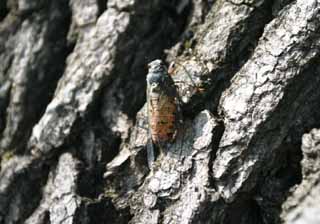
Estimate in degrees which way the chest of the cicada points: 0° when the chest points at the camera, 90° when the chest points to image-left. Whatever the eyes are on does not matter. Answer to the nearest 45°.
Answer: approximately 180°
